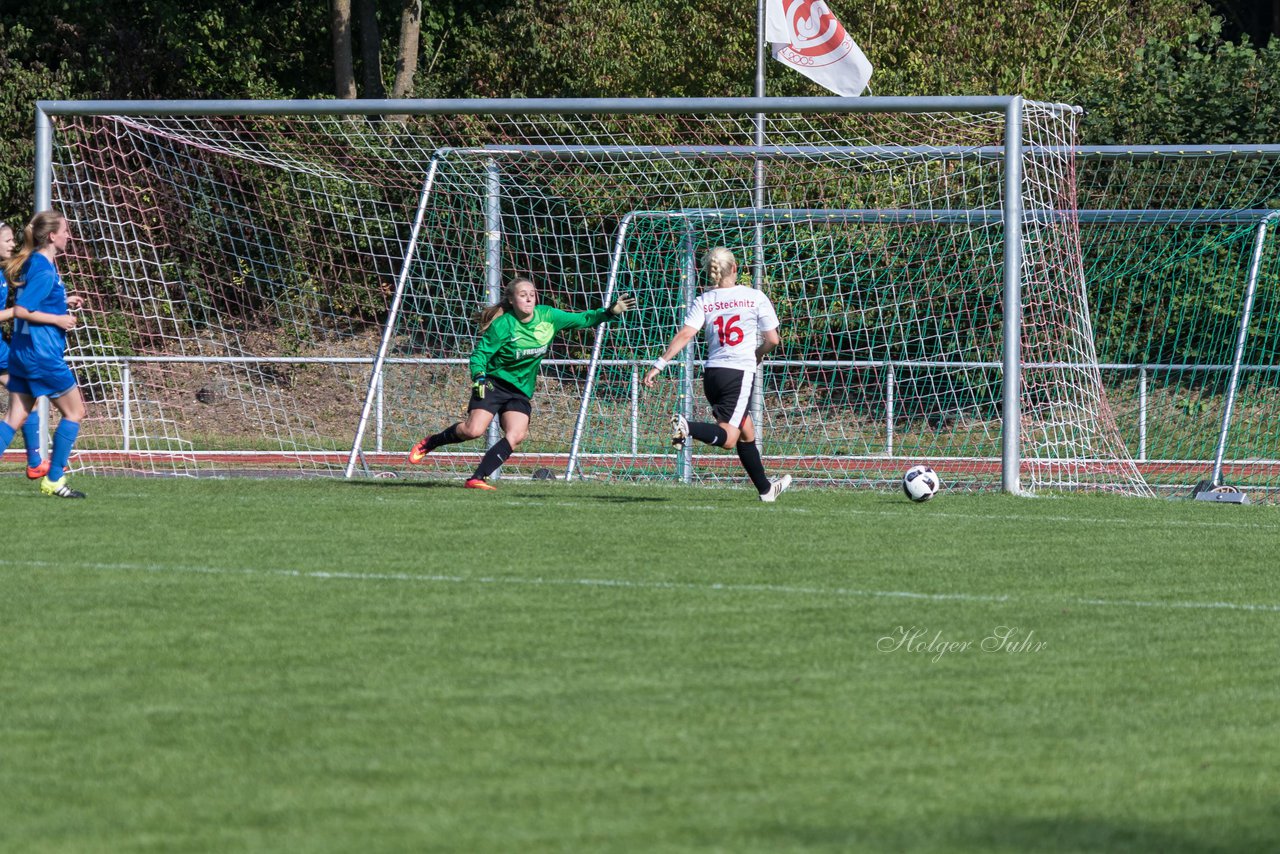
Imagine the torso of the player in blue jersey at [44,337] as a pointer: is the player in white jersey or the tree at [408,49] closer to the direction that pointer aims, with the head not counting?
the player in white jersey

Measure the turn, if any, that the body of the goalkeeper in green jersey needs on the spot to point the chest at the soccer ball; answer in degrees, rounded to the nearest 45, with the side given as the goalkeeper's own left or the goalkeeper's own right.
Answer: approximately 45° to the goalkeeper's own left

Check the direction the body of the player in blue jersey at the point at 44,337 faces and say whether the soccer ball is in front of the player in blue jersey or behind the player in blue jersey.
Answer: in front

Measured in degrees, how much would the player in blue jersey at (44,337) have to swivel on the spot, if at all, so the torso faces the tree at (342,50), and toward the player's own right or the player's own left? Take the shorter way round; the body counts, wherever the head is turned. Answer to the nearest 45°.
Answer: approximately 90° to the player's own left

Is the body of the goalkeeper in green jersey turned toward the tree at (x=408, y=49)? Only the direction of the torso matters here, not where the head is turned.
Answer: no

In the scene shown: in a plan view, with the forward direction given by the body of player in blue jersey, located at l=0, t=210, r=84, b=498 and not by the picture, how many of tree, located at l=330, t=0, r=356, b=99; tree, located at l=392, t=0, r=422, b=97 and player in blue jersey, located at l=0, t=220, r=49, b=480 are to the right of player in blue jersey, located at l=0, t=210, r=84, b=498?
0

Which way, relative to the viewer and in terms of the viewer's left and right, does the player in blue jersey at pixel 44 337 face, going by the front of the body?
facing to the right of the viewer

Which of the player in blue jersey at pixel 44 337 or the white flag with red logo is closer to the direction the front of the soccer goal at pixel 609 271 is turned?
the player in blue jersey

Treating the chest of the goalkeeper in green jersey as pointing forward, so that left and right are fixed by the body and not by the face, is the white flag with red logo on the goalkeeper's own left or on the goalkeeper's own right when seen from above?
on the goalkeeper's own left

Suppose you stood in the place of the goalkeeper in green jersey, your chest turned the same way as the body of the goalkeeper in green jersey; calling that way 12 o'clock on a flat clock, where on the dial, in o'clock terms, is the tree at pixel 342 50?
The tree is roughly at 7 o'clock from the goalkeeper in green jersey.

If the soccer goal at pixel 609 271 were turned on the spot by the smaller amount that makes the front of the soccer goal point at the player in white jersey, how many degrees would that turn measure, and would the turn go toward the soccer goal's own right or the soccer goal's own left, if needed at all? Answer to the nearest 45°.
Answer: approximately 45° to the soccer goal's own left

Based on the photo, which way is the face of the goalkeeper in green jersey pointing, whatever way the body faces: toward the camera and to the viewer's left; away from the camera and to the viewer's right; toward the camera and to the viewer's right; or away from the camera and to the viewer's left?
toward the camera and to the viewer's right

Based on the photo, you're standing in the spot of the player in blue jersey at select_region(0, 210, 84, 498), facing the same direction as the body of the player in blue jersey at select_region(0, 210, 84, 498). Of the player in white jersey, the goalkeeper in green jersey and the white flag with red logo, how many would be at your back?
0

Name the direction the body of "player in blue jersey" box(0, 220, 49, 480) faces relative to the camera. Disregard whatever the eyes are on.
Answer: to the viewer's right

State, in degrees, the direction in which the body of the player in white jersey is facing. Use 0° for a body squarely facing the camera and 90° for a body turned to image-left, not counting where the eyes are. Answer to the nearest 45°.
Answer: approximately 225°

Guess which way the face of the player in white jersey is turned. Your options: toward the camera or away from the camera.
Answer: away from the camera
